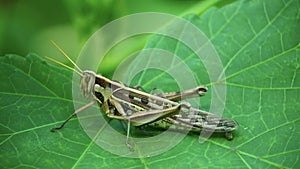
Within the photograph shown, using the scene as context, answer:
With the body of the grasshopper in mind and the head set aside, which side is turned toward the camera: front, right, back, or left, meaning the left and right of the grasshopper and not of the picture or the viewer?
left
